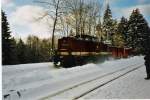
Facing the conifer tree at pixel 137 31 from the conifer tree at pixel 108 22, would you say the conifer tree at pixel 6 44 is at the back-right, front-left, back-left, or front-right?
back-right

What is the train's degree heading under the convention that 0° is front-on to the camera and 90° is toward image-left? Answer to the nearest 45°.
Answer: approximately 45°
